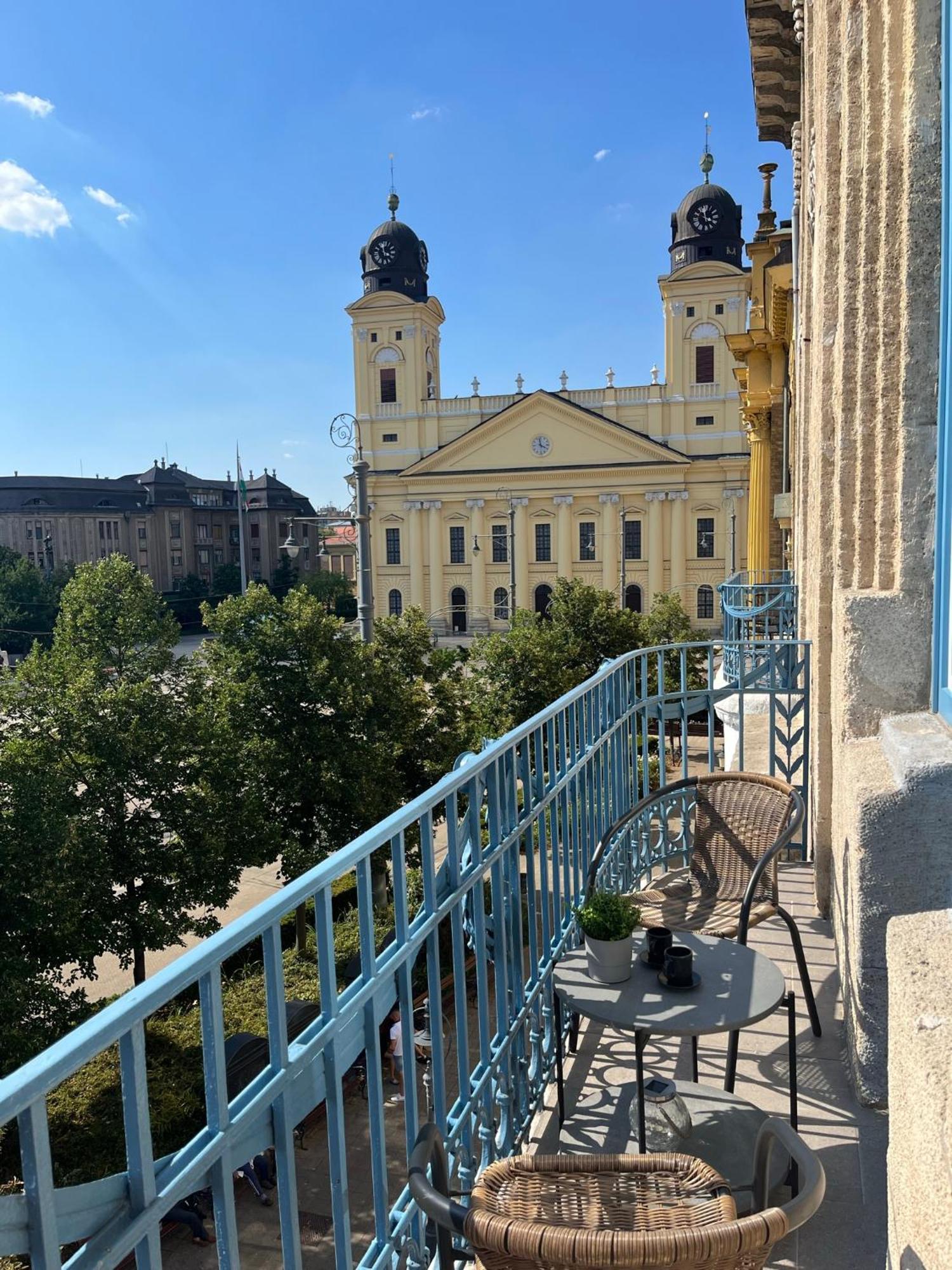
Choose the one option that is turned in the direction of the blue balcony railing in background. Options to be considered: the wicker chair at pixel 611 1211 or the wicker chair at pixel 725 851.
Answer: the wicker chair at pixel 611 1211

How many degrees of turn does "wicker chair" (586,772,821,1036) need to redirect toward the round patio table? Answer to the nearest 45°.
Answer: approximately 45° to its left

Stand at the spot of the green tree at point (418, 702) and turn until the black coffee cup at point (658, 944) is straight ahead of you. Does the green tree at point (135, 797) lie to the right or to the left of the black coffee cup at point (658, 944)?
right

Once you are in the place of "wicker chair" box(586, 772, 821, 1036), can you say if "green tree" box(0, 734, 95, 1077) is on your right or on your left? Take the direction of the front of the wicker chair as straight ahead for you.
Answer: on your right

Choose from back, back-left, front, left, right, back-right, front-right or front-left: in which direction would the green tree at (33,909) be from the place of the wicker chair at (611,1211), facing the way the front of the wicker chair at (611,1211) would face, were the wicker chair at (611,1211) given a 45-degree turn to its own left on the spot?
front

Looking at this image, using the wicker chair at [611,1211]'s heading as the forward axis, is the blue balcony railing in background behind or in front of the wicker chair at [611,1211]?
in front

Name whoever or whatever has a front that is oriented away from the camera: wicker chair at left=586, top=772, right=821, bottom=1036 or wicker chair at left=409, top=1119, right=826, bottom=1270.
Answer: wicker chair at left=409, top=1119, right=826, bottom=1270

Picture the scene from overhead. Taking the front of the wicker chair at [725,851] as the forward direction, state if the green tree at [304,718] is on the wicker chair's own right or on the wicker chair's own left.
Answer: on the wicker chair's own right

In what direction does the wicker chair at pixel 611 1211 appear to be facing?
away from the camera

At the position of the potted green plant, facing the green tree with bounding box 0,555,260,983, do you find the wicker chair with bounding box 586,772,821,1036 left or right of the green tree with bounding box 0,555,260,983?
right

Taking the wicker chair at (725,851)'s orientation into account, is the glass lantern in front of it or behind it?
in front

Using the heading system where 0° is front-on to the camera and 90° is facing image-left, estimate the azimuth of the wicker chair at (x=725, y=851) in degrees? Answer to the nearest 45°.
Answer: approximately 45°

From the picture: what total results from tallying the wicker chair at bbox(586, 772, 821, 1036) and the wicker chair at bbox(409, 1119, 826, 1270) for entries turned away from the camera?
1

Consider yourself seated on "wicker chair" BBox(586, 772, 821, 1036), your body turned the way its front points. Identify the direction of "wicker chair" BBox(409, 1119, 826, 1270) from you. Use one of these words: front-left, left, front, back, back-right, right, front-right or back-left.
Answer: front-left

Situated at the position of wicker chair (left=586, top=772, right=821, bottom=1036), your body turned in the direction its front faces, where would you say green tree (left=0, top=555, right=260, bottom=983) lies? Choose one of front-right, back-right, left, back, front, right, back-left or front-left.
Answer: right

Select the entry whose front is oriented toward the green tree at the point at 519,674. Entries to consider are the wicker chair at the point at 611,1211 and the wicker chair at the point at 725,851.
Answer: the wicker chair at the point at 611,1211

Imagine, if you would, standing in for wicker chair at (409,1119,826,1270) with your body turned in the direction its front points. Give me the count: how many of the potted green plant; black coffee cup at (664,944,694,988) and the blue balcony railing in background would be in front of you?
3
